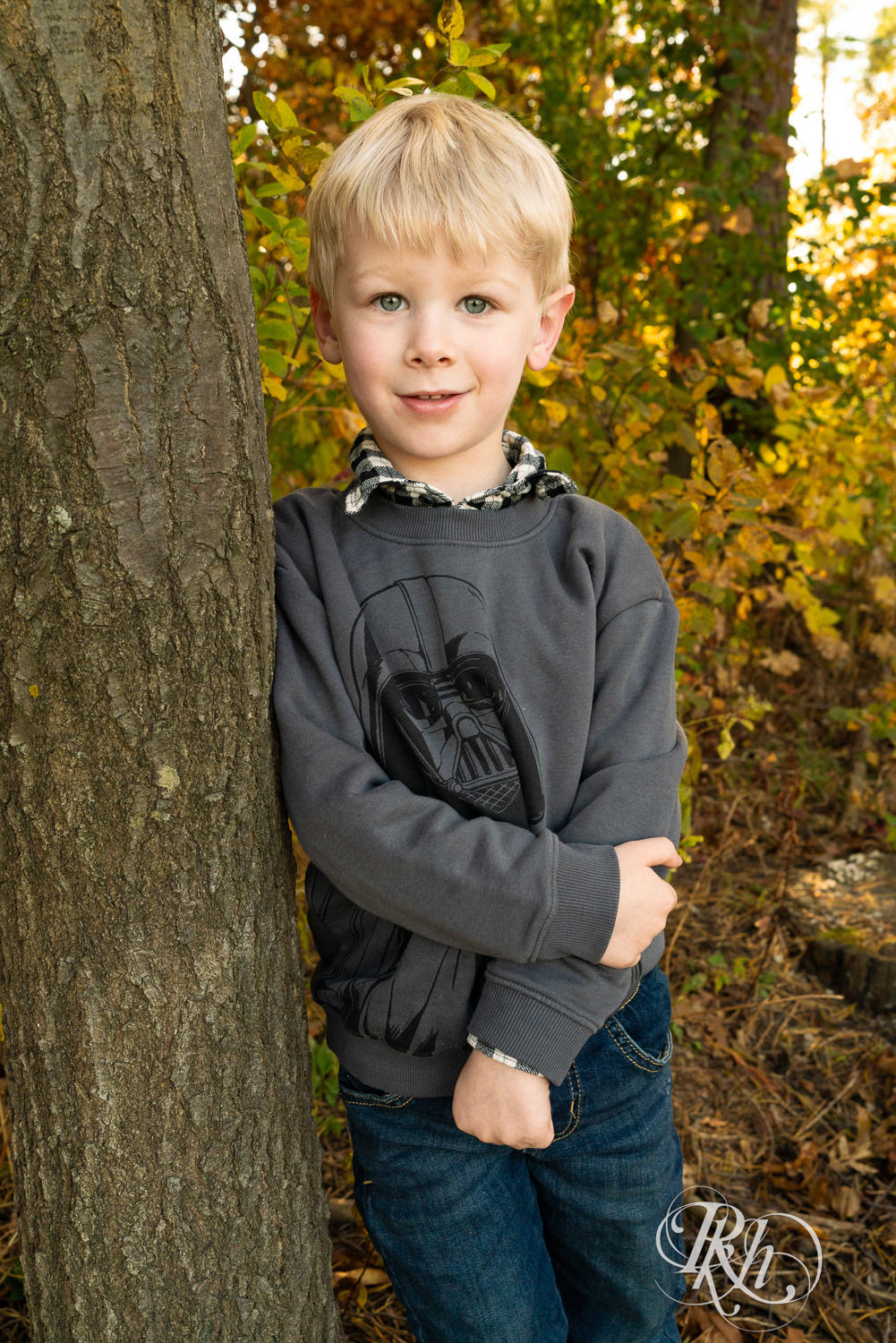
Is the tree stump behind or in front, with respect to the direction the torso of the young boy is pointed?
behind

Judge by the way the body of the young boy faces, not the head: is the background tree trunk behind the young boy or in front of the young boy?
behind

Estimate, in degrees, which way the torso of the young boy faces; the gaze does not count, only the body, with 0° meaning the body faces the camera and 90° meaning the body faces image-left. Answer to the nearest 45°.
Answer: approximately 0°
